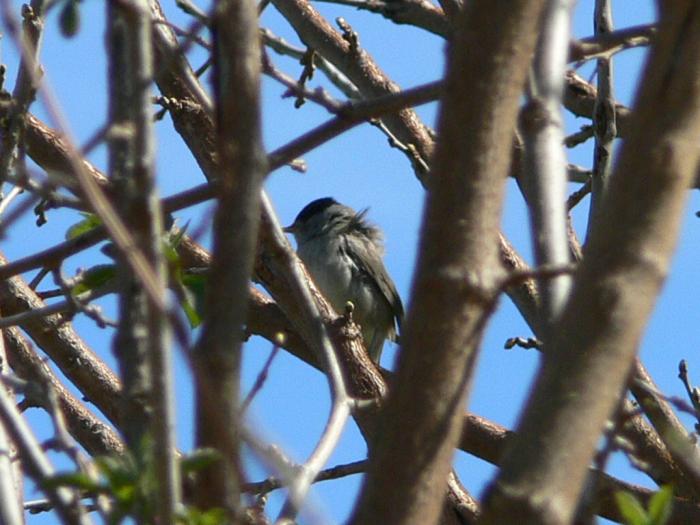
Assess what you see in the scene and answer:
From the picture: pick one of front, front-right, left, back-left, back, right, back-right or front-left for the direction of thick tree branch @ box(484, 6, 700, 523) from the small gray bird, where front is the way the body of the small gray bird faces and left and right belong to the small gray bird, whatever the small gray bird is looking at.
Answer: left

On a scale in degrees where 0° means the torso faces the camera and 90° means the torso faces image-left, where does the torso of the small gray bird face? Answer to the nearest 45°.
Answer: approximately 90°

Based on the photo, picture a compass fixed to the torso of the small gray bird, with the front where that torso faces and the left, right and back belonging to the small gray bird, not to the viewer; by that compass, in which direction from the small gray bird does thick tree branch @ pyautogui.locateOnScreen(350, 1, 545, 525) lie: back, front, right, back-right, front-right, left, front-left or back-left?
left

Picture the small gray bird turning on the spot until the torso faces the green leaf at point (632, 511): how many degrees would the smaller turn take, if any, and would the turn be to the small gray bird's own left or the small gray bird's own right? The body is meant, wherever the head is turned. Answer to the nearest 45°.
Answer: approximately 90° to the small gray bird's own left

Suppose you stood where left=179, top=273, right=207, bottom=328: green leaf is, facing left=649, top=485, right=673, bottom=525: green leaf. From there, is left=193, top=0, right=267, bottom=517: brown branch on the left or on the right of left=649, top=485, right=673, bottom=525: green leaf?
right

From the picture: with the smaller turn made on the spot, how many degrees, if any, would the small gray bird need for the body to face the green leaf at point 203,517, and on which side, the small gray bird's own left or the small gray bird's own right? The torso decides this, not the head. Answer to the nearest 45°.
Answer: approximately 90° to the small gray bird's own left

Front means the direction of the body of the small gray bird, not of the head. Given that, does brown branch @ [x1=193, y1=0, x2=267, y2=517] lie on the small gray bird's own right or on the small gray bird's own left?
on the small gray bird's own left
